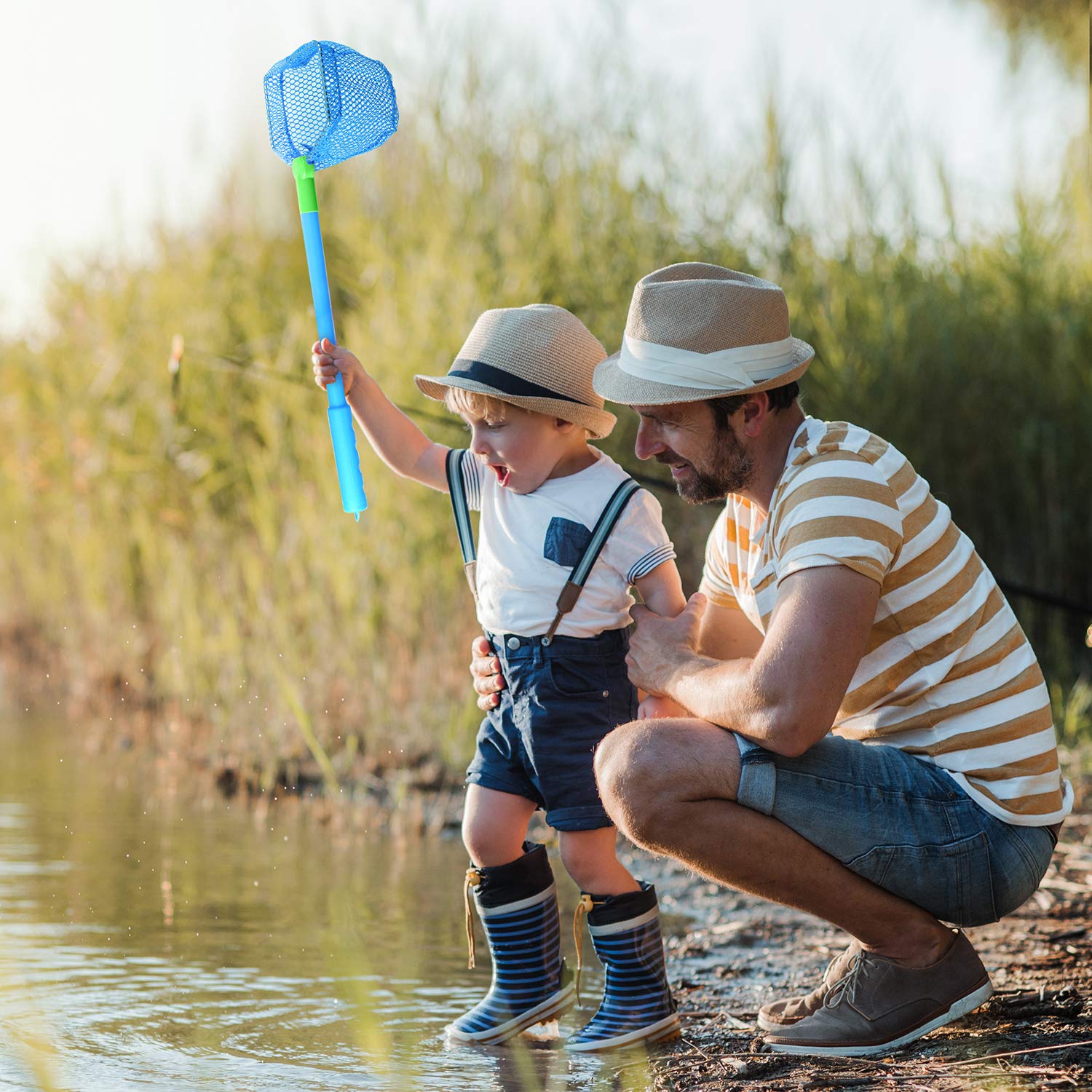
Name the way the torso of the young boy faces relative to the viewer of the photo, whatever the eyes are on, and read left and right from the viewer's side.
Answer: facing the viewer and to the left of the viewer

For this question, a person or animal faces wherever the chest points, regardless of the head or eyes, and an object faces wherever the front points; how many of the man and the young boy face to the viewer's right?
0

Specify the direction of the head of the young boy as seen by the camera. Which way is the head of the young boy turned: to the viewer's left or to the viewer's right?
to the viewer's left

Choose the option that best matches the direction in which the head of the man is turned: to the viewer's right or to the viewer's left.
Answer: to the viewer's left

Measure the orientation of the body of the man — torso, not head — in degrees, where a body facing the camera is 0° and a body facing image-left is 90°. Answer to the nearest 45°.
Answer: approximately 90°
